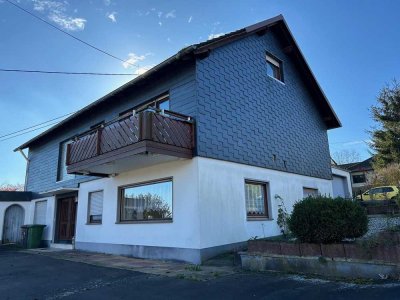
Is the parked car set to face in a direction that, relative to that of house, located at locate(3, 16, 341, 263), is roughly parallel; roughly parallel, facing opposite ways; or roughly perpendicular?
roughly perpendicular

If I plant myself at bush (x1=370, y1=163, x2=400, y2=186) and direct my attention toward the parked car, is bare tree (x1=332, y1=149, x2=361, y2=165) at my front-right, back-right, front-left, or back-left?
back-right

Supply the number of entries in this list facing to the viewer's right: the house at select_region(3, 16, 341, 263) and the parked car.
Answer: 0

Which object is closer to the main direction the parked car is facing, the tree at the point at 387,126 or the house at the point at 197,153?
the house

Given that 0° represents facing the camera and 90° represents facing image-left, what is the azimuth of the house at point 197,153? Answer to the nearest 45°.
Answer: approximately 45°

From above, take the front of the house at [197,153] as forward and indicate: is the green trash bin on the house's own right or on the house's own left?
on the house's own right

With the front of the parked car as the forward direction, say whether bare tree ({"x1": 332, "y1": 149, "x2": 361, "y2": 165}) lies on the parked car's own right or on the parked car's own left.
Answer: on the parked car's own right

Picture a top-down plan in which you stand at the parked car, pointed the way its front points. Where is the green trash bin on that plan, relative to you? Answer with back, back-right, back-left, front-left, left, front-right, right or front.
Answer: front-left

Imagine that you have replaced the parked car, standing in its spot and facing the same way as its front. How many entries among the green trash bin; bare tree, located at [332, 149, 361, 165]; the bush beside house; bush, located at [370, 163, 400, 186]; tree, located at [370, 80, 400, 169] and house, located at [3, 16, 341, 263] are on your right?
3

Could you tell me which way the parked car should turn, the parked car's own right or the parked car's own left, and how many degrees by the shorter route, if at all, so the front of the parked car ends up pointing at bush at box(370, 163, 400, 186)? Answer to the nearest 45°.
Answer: approximately 90° to the parked car's own right

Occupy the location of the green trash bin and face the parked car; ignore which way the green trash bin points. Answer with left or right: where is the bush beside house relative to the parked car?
right
